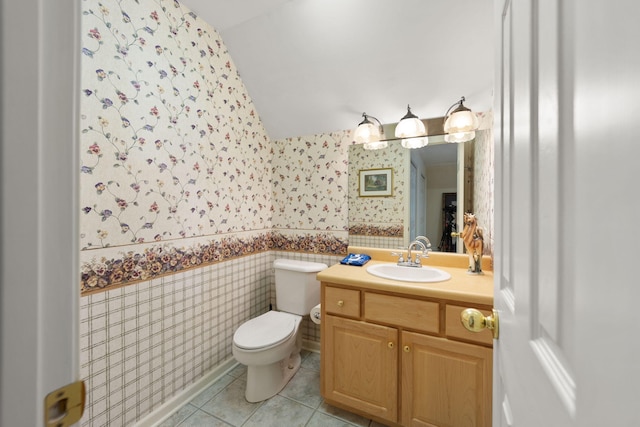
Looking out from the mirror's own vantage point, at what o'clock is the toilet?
The toilet is roughly at 2 o'clock from the mirror.

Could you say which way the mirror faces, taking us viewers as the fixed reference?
facing the viewer

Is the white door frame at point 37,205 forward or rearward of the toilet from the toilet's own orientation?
forward

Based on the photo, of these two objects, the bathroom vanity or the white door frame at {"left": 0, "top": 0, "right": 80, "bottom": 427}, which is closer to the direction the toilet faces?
the white door frame

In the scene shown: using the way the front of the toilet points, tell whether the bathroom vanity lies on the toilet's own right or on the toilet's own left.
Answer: on the toilet's own left

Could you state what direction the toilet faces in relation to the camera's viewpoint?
facing the viewer and to the left of the viewer

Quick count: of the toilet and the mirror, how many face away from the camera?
0

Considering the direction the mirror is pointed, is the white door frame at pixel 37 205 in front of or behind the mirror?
in front

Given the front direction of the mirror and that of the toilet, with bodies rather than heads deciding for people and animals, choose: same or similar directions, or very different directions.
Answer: same or similar directions
